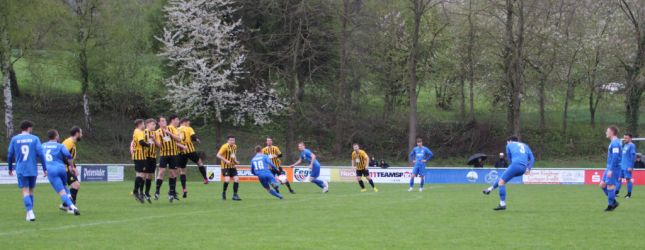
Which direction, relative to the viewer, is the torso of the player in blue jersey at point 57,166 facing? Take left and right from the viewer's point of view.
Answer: facing away from the viewer and to the right of the viewer

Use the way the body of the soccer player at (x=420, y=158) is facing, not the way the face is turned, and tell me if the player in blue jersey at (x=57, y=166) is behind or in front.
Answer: in front

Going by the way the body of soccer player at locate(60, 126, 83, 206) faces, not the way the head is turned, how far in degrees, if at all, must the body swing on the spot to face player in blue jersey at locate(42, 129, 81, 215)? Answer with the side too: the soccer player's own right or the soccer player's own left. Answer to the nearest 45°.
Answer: approximately 90° to the soccer player's own right

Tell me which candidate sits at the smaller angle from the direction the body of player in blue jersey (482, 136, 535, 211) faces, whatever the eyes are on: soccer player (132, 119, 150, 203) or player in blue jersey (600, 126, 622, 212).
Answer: the soccer player

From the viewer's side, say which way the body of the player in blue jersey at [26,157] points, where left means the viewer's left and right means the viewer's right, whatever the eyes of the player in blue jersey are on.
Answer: facing away from the viewer

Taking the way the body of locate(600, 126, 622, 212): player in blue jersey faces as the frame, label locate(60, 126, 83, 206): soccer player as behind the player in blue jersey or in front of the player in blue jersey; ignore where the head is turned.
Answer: in front

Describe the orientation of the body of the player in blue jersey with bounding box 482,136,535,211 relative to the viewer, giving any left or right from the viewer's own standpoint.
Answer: facing away from the viewer and to the left of the viewer

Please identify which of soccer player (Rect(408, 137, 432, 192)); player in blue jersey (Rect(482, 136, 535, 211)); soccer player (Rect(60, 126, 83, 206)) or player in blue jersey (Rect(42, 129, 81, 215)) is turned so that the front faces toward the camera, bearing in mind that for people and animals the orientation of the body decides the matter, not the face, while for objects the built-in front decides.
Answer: soccer player (Rect(408, 137, 432, 192))

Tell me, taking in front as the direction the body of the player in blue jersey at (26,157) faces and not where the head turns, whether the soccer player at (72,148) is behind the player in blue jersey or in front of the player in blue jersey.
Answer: in front
